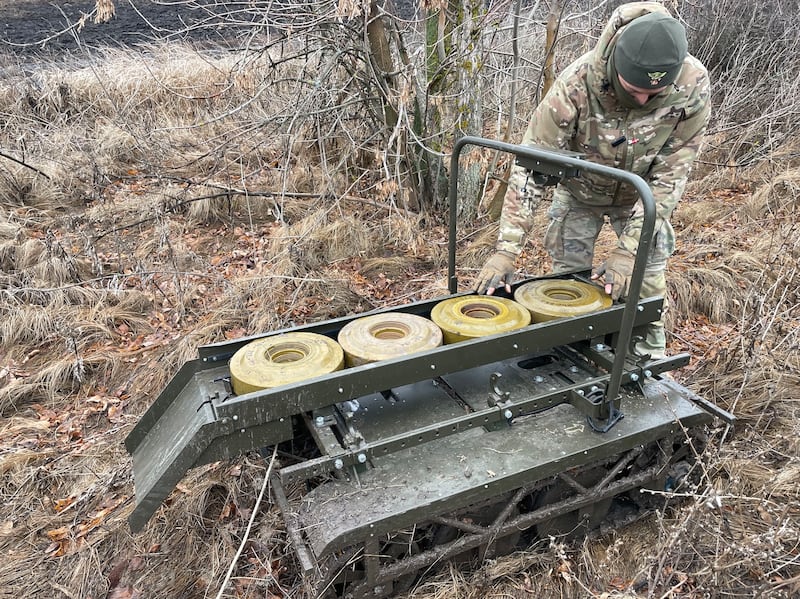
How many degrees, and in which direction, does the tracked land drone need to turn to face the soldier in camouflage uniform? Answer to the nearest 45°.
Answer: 0° — it already faces them

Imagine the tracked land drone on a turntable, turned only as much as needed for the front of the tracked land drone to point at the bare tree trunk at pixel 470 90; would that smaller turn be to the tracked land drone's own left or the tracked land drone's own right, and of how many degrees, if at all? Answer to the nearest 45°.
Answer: approximately 45° to the tracked land drone's own left

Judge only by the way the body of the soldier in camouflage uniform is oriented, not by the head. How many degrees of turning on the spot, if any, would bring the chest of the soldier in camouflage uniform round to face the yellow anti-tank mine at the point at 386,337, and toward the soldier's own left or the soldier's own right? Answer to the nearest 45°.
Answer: approximately 45° to the soldier's own right

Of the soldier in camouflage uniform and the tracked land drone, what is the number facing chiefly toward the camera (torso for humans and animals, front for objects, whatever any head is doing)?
1

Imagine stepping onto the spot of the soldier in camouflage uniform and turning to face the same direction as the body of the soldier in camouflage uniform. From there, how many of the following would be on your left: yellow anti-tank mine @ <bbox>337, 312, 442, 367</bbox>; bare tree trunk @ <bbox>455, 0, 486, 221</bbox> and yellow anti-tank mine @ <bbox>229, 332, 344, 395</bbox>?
0

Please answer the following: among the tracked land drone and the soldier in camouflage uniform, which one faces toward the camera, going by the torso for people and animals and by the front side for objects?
the soldier in camouflage uniform

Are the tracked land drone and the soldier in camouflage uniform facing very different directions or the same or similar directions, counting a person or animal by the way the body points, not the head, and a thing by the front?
very different directions

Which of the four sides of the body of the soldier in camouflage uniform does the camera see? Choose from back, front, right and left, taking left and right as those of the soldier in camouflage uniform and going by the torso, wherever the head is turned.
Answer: front

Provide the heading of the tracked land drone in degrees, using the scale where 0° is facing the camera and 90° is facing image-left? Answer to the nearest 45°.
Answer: approximately 225°
